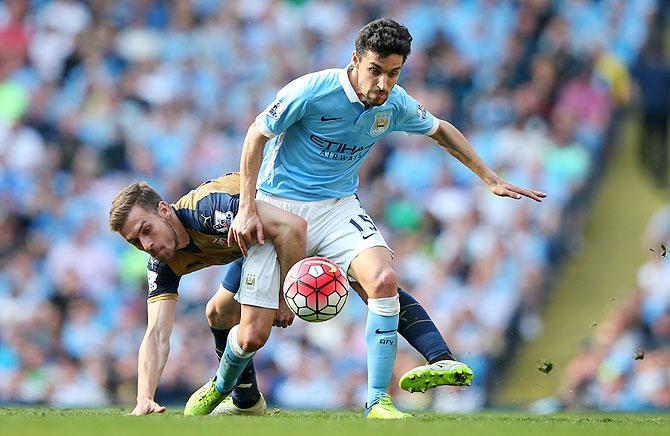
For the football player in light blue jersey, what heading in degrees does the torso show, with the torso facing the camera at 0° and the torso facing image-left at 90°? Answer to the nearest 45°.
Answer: approximately 315°
